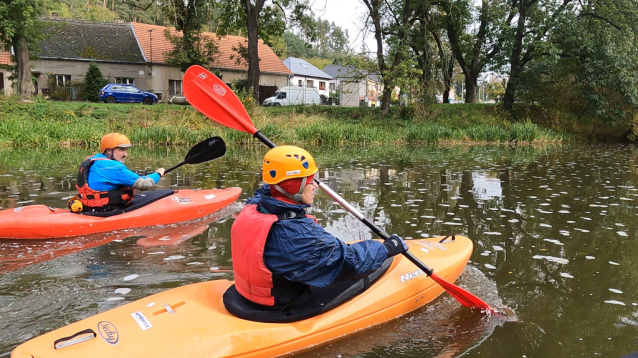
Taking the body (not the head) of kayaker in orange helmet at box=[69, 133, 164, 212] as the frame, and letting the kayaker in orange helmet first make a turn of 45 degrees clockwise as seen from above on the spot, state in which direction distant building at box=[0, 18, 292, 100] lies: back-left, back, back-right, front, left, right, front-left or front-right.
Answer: back-left

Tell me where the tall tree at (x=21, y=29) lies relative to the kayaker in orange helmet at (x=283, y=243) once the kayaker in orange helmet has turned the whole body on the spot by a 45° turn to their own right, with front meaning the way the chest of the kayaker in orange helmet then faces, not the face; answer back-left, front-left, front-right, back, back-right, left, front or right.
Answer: back-left

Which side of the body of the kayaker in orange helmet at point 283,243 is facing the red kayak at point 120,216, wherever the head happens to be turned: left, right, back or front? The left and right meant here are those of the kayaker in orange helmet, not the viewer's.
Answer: left

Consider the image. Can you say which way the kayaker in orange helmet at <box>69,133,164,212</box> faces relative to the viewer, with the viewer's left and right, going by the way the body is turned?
facing to the right of the viewer

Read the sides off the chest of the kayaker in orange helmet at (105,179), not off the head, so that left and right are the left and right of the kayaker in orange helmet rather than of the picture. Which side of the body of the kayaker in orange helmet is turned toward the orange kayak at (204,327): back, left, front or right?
right

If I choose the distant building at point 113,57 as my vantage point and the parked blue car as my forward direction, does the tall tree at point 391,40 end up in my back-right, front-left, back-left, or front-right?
front-left

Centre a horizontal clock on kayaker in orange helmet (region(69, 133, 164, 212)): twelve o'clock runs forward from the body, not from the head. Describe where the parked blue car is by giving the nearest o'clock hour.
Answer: The parked blue car is roughly at 9 o'clock from the kayaker in orange helmet.

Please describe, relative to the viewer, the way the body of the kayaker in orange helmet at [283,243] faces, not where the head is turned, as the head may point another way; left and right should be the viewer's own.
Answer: facing away from the viewer and to the right of the viewer

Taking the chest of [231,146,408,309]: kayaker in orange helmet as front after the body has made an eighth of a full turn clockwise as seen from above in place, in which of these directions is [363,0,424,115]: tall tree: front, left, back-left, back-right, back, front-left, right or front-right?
left

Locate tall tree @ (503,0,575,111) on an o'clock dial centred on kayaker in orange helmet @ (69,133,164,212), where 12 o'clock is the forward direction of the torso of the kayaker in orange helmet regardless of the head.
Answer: The tall tree is roughly at 11 o'clock from the kayaker in orange helmet.

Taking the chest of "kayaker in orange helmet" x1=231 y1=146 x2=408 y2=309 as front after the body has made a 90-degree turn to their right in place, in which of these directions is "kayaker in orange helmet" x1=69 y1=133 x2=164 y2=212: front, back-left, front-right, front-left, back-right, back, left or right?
back
